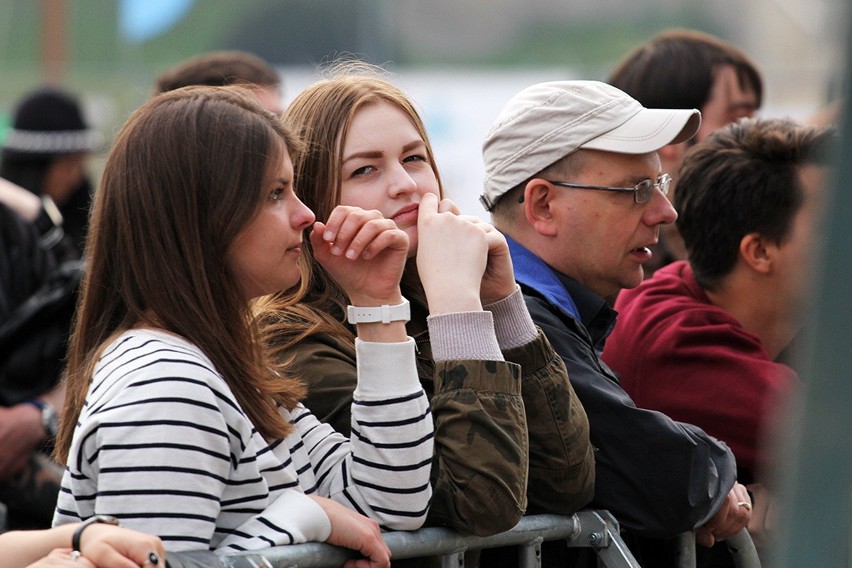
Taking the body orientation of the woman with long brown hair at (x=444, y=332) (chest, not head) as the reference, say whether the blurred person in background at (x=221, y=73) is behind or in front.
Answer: behind

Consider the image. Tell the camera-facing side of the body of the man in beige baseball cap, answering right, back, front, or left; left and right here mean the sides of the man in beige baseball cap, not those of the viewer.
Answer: right

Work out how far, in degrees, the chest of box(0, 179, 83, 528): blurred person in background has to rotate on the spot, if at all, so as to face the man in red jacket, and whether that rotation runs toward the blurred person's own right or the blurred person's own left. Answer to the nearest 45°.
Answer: approximately 45° to the blurred person's own right

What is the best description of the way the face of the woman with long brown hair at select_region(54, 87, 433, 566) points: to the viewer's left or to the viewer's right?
to the viewer's right

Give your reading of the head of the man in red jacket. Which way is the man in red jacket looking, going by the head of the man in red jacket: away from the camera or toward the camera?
away from the camera

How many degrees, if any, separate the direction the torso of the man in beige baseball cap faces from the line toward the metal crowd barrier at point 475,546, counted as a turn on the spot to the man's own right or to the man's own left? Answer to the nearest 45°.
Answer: approximately 90° to the man's own right

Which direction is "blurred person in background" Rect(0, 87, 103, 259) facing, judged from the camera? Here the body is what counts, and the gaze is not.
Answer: to the viewer's right

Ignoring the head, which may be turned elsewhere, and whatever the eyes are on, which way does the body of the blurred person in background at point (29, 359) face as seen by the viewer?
to the viewer's right

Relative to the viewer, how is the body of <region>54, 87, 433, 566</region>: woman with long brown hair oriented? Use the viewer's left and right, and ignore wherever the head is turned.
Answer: facing to the right of the viewer

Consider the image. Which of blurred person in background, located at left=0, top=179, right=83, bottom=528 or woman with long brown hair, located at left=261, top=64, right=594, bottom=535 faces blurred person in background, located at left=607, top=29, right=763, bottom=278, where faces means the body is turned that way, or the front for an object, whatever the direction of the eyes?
blurred person in background, located at left=0, top=179, right=83, bottom=528

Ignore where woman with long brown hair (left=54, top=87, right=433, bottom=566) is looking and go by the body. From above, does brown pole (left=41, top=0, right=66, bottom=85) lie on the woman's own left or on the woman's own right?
on the woman's own left

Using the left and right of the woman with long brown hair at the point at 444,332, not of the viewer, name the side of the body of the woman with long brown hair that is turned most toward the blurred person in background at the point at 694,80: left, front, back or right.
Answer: left
